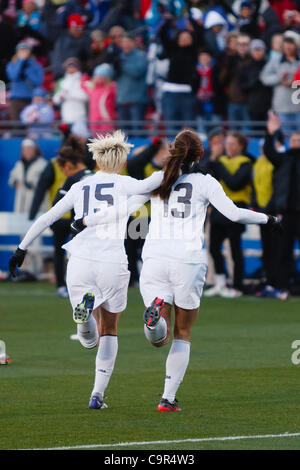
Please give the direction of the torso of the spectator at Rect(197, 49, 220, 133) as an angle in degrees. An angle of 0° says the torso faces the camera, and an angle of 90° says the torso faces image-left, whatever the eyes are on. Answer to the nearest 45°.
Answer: approximately 0°

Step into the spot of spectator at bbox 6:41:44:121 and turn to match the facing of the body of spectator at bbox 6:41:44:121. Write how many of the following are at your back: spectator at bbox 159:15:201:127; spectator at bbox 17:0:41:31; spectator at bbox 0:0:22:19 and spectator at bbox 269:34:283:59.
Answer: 2

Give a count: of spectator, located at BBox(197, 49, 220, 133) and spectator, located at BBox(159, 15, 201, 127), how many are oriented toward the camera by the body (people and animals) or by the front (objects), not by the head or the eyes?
2

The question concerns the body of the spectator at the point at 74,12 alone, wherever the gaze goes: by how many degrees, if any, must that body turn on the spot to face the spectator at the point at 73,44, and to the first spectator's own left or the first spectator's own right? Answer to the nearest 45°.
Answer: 0° — they already face them

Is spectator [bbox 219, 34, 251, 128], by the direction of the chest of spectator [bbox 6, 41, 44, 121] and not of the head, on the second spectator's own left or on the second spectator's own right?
on the second spectator's own left

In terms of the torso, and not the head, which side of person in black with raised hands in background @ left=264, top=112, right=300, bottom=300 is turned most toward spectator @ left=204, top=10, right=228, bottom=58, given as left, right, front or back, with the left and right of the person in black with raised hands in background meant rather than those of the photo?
back

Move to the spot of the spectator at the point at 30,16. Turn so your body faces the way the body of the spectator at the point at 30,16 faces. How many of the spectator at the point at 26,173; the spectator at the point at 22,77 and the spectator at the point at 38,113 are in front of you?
3

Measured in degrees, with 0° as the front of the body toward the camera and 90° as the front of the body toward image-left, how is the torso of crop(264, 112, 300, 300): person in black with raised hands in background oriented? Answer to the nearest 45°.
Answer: approximately 0°

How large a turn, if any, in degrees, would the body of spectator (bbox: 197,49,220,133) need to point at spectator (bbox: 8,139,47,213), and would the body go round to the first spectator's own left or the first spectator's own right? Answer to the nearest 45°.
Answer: approximately 90° to the first spectator's own right
